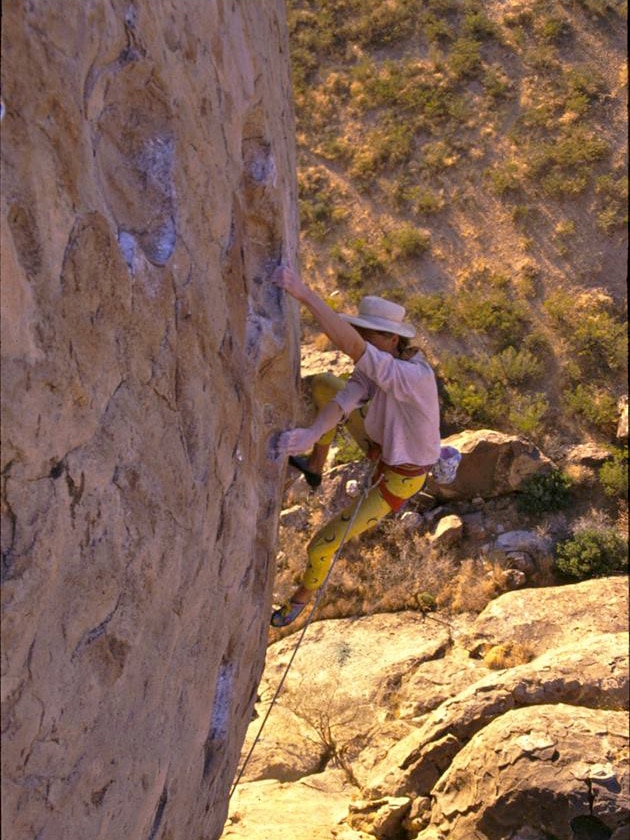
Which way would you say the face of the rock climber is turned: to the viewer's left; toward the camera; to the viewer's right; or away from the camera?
to the viewer's left

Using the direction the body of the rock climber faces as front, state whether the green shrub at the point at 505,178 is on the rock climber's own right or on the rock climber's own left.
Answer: on the rock climber's own right

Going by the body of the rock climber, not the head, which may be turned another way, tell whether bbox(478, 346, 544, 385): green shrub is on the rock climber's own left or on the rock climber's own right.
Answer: on the rock climber's own right

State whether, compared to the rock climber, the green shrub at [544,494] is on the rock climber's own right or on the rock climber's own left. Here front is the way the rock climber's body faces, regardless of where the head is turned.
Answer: on the rock climber's own right

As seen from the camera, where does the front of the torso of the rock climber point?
to the viewer's left

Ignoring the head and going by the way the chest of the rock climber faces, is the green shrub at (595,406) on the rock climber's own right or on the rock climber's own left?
on the rock climber's own right

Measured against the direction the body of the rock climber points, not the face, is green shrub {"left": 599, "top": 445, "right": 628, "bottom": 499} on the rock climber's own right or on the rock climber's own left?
on the rock climber's own right
